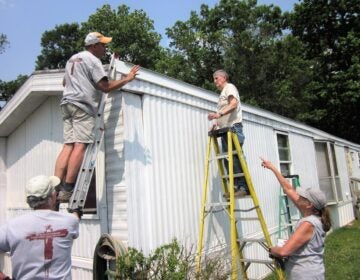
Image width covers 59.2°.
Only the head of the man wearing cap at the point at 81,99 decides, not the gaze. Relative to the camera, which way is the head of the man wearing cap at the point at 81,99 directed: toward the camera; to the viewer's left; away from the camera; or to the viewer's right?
to the viewer's right

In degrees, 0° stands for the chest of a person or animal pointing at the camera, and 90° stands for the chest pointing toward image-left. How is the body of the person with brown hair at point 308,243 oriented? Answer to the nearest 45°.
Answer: approximately 90°

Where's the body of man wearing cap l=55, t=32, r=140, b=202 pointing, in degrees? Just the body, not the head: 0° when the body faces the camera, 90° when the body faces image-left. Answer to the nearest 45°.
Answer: approximately 225°

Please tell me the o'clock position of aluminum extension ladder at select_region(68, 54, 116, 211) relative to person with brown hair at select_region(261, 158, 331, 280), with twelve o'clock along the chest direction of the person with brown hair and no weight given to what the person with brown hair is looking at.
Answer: The aluminum extension ladder is roughly at 12 o'clock from the person with brown hair.

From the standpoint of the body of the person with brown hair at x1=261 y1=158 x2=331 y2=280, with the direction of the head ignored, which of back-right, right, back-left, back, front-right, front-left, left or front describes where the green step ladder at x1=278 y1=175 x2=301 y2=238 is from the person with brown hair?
right

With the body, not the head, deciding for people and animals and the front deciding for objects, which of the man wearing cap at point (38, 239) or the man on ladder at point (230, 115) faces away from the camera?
the man wearing cap

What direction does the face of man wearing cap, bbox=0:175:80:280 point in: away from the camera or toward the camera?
away from the camera

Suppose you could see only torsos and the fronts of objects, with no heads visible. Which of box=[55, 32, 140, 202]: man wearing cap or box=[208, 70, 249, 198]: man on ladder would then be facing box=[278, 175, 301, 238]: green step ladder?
the man wearing cap

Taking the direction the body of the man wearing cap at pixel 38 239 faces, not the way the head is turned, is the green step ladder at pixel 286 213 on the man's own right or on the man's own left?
on the man's own right

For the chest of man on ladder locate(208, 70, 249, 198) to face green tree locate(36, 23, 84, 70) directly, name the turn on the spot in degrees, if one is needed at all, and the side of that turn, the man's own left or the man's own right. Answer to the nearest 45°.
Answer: approximately 45° to the man's own right

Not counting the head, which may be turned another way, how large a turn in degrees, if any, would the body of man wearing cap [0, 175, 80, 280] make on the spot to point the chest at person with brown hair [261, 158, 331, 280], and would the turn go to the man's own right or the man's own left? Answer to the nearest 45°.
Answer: approximately 90° to the man's own right

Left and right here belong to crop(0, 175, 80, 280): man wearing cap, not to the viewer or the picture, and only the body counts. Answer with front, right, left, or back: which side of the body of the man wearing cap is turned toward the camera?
back

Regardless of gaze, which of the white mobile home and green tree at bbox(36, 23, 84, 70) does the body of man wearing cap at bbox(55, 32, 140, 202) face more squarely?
the white mobile home

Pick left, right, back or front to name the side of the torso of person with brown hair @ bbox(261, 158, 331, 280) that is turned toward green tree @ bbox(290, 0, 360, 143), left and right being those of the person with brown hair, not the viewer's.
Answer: right

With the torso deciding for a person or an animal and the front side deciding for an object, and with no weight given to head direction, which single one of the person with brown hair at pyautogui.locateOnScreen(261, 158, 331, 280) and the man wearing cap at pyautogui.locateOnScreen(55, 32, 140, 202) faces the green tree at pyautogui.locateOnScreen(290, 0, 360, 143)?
the man wearing cap

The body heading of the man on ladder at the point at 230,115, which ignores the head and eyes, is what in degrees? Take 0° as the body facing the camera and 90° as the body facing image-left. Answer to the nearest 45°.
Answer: approximately 90°
